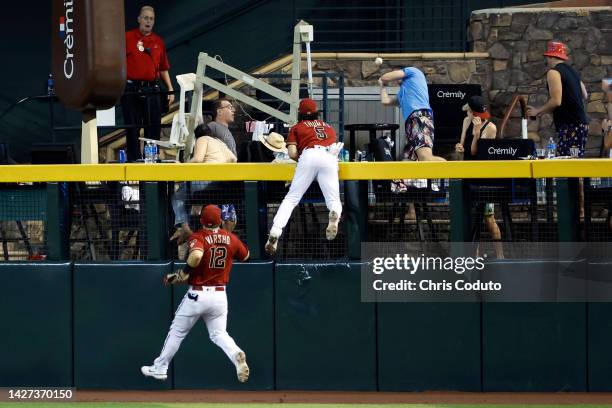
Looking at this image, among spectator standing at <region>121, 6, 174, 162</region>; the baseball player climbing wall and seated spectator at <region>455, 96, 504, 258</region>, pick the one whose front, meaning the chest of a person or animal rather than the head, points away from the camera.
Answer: the baseball player climbing wall

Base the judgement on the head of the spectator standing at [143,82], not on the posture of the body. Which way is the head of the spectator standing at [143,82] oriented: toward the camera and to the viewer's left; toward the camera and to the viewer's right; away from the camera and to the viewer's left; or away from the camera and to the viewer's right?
toward the camera and to the viewer's right

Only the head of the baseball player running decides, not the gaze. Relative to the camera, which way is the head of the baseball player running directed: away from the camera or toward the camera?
away from the camera

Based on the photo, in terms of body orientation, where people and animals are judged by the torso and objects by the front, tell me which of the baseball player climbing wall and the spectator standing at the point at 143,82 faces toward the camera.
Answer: the spectator standing

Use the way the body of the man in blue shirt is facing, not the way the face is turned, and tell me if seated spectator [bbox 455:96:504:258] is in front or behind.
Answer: behind

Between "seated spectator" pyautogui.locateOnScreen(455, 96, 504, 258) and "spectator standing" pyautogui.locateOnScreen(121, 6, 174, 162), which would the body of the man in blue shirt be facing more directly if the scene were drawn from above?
the spectator standing

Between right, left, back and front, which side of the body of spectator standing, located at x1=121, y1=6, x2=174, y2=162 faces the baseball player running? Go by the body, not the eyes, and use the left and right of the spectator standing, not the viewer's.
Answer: front

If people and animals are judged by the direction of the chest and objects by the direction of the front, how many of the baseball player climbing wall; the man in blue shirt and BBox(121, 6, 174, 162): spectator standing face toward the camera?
1

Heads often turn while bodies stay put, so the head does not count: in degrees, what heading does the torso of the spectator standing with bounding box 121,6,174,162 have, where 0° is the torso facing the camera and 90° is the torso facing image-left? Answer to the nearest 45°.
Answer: approximately 0°

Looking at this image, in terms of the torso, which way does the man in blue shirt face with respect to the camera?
to the viewer's left

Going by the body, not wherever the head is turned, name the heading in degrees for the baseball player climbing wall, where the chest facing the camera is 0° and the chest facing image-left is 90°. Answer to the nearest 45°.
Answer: approximately 180°

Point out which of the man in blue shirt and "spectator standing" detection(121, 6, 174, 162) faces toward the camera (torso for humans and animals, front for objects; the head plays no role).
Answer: the spectator standing

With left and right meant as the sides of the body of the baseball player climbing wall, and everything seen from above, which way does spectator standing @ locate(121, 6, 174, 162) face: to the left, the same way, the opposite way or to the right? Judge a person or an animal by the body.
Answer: the opposite way
